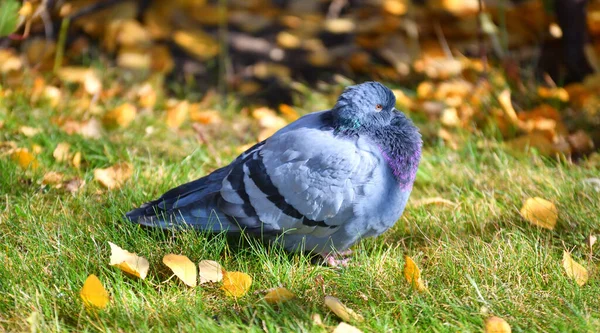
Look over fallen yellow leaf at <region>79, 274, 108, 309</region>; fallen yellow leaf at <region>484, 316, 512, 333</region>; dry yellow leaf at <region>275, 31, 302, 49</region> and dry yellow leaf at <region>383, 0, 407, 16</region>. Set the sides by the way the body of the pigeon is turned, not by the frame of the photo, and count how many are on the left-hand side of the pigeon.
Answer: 2

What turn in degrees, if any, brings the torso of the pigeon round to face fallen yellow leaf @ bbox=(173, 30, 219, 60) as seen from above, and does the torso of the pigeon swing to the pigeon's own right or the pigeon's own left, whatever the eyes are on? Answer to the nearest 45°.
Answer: approximately 90° to the pigeon's own left

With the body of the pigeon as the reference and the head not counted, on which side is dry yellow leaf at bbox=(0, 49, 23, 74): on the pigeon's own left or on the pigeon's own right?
on the pigeon's own left

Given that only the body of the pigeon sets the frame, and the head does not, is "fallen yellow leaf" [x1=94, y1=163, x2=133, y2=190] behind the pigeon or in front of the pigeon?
behind

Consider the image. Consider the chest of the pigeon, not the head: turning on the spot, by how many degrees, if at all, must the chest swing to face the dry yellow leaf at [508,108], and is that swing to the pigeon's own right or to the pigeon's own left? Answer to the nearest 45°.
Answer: approximately 45° to the pigeon's own left

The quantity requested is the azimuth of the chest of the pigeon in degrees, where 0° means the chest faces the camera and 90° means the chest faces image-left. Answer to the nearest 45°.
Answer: approximately 270°

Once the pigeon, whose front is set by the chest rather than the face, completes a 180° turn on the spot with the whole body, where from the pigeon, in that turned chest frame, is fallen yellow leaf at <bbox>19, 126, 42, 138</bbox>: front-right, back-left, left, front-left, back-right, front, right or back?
front-right

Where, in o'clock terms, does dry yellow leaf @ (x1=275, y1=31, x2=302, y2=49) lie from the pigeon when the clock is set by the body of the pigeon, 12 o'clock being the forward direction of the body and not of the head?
The dry yellow leaf is roughly at 9 o'clock from the pigeon.

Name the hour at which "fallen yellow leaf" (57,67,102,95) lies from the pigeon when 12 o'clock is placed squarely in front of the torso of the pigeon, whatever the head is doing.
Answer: The fallen yellow leaf is roughly at 8 o'clock from the pigeon.

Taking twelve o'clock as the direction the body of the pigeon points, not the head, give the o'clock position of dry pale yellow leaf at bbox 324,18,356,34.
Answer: The dry pale yellow leaf is roughly at 9 o'clock from the pigeon.

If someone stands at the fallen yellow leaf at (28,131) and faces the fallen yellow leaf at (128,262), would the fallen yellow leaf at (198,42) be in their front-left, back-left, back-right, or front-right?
back-left
